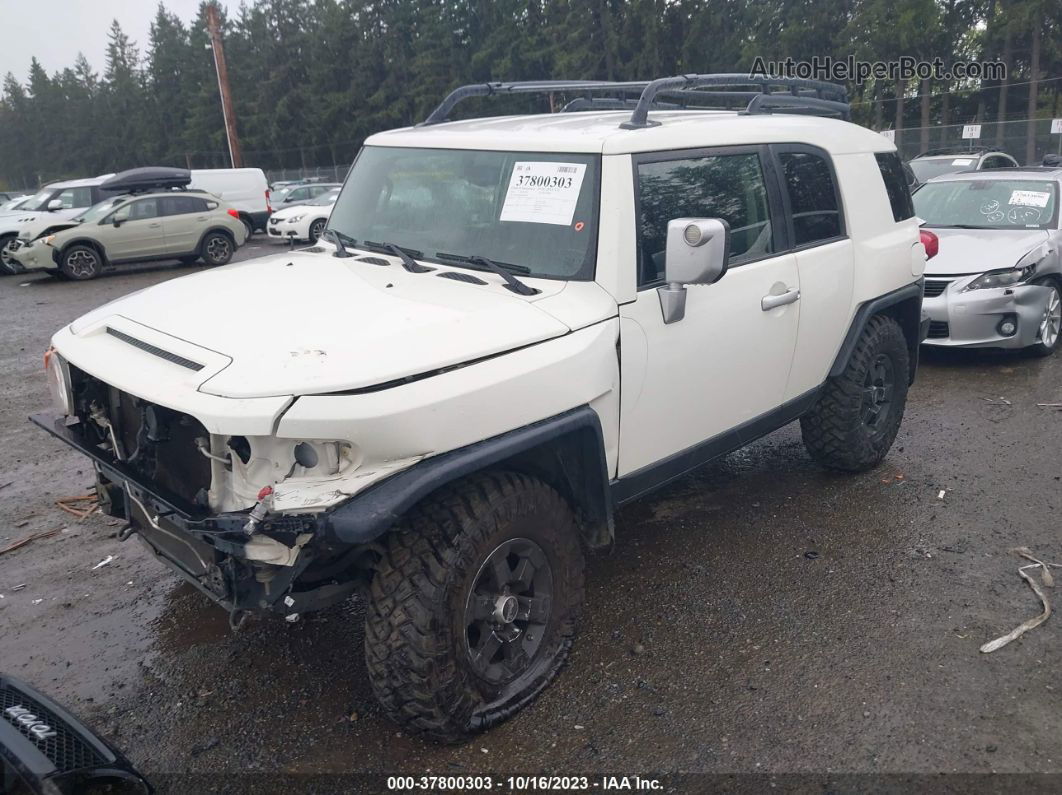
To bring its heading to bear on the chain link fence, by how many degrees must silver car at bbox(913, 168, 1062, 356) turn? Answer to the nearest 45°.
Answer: approximately 135° to its right

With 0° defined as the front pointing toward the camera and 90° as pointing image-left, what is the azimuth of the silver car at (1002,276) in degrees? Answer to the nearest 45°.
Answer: approximately 45°

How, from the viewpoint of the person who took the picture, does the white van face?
facing to the left of the viewer

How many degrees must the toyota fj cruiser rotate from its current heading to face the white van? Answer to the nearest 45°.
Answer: approximately 135° to its right

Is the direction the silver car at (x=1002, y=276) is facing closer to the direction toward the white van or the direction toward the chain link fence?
the white van

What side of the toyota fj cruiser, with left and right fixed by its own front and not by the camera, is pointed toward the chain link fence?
back

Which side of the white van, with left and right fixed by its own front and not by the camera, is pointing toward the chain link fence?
back
